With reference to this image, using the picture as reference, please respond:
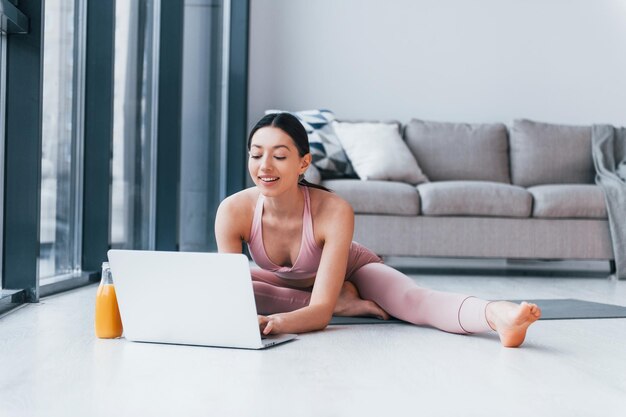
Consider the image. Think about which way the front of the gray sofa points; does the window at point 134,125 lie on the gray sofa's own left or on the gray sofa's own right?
on the gray sofa's own right

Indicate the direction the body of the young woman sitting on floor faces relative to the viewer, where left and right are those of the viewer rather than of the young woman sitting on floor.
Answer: facing the viewer and to the left of the viewer

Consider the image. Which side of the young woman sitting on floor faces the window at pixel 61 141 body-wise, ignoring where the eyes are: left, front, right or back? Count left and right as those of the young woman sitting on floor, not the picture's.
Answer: right

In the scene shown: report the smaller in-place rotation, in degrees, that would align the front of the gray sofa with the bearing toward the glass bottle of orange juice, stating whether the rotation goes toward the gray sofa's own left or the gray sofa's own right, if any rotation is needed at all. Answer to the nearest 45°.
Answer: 0° — it already faces it

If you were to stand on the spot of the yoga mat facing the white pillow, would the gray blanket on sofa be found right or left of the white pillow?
right

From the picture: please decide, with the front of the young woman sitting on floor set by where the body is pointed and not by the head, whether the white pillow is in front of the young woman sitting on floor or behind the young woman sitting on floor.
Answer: behind

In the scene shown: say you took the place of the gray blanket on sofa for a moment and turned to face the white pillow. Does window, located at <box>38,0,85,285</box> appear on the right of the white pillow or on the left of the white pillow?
left

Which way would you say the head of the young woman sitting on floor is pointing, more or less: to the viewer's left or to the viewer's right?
to the viewer's left

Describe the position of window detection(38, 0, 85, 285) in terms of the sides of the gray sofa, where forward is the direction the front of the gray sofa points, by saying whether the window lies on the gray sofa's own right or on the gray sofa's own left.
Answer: on the gray sofa's own right

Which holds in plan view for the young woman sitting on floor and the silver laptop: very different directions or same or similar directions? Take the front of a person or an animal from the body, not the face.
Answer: very different directions

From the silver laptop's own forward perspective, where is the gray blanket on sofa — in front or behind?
in front

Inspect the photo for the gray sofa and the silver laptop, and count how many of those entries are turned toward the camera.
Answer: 1

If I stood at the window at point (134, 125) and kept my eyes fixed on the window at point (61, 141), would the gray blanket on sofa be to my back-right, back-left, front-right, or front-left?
back-left
